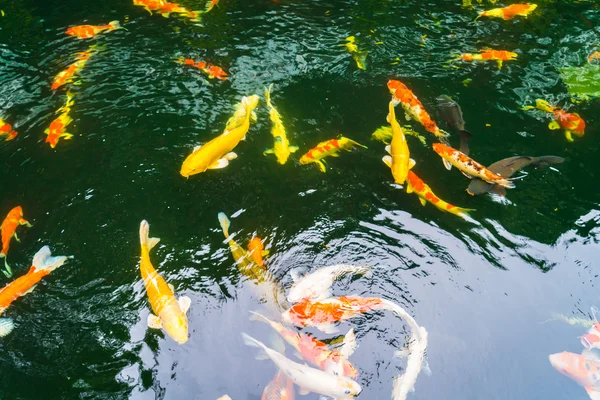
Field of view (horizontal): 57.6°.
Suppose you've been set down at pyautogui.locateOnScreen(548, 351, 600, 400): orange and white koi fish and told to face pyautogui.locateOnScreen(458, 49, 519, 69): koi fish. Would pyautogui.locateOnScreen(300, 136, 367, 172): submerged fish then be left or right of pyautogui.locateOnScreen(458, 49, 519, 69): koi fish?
left

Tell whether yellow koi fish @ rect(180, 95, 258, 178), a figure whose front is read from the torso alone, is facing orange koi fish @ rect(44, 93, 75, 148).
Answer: no

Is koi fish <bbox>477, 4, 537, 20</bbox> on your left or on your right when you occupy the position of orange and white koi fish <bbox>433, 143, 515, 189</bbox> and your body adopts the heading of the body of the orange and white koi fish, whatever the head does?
on your right

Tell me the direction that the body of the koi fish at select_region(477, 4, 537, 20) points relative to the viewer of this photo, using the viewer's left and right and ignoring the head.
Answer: facing to the right of the viewer

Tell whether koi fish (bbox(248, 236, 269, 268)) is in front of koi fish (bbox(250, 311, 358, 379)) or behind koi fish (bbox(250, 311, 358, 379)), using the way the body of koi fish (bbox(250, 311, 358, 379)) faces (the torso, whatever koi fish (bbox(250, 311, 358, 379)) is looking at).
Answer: behind

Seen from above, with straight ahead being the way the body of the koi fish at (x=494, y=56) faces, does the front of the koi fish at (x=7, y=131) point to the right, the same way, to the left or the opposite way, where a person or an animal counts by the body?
the same way

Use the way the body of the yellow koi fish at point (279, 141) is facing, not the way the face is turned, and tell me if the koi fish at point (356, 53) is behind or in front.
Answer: behind

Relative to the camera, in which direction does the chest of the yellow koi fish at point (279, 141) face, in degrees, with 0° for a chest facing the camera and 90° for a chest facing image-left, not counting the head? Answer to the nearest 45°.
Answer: approximately 0°

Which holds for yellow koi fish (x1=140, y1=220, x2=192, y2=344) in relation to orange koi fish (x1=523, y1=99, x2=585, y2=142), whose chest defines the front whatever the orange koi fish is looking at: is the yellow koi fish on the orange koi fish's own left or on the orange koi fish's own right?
on the orange koi fish's own right

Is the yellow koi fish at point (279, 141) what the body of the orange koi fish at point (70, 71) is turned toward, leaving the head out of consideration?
no

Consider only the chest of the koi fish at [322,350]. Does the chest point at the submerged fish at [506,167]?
no

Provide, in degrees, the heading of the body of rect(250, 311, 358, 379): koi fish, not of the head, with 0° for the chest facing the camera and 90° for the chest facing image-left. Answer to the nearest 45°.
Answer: approximately 315°
